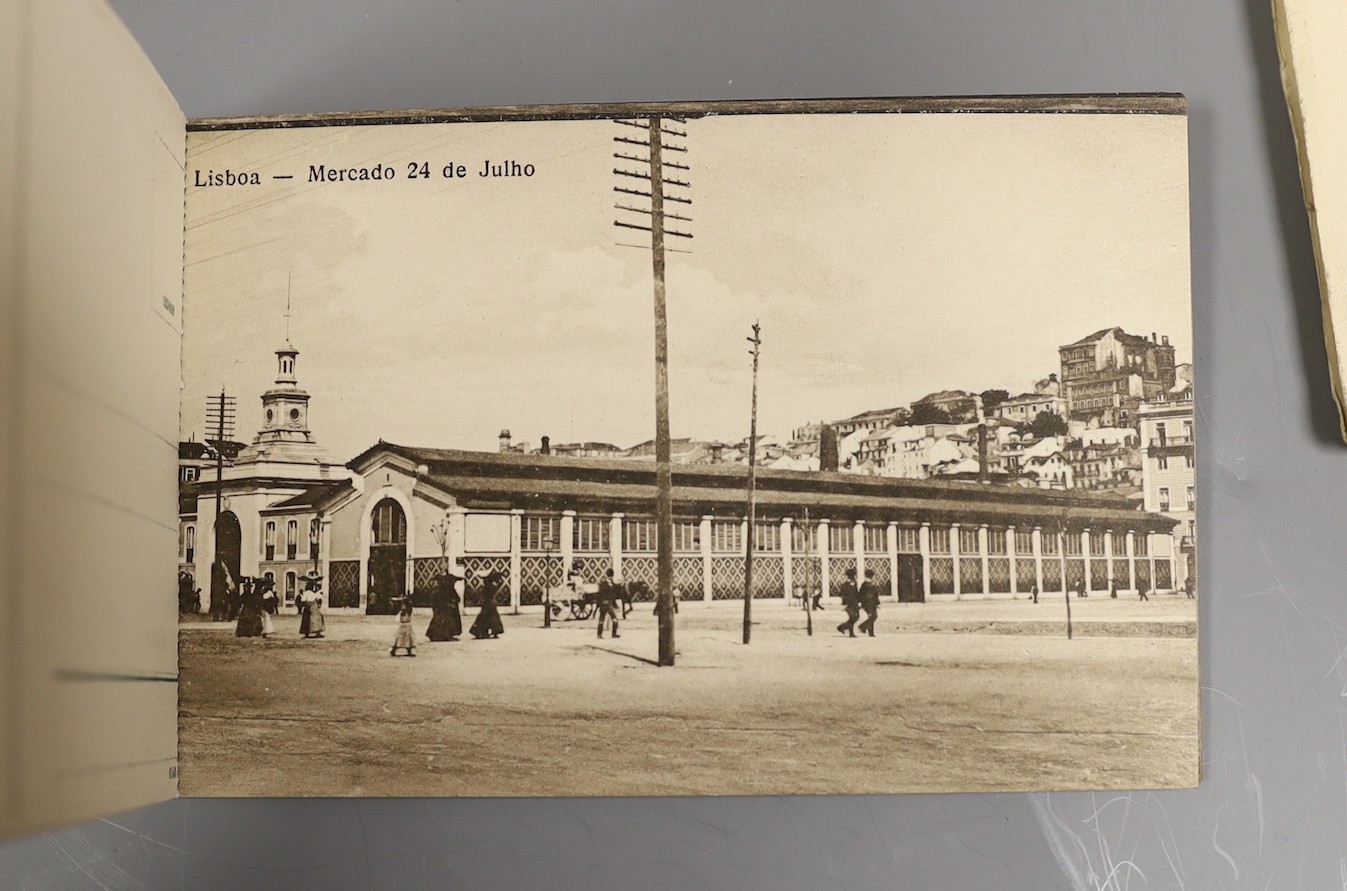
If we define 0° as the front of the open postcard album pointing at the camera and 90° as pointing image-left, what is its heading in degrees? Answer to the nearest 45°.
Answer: approximately 0°
